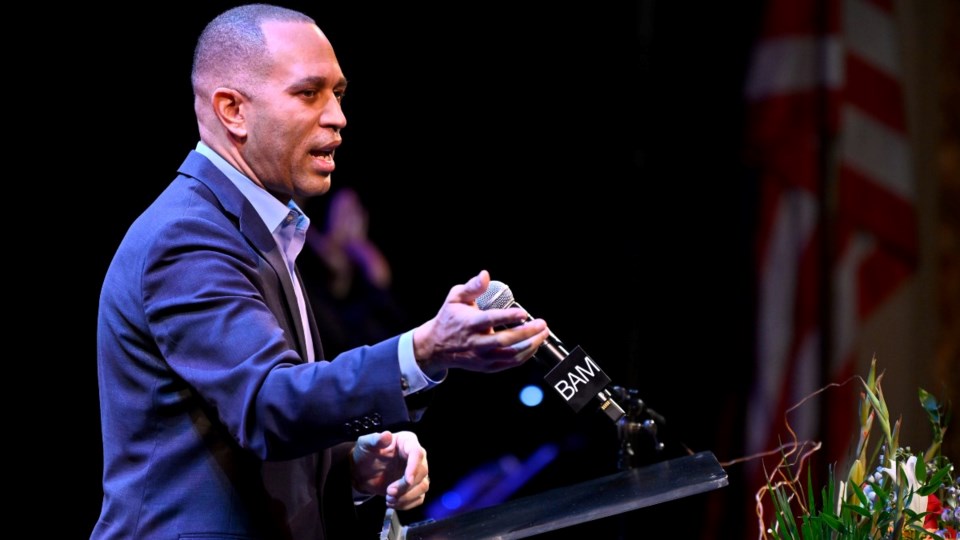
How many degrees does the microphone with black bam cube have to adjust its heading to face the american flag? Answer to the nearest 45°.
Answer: approximately 90° to its right

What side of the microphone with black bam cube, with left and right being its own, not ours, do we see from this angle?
left
